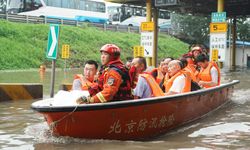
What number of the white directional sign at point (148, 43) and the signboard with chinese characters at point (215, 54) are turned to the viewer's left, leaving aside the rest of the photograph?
0

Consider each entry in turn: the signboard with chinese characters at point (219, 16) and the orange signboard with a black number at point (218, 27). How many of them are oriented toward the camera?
2

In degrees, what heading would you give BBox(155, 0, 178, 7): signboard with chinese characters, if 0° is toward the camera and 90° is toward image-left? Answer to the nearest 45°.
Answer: approximately 0°

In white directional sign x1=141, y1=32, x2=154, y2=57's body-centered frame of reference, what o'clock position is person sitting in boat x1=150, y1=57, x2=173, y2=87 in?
The person sitting in boat is roughly at 12 o'clock from the white directional sign.

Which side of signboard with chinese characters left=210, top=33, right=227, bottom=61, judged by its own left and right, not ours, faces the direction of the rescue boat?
front

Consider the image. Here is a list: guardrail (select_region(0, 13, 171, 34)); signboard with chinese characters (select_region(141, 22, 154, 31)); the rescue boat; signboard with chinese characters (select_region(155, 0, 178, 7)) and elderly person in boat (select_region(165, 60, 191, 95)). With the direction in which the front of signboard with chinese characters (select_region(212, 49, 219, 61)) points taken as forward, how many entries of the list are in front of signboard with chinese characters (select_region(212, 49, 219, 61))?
2
